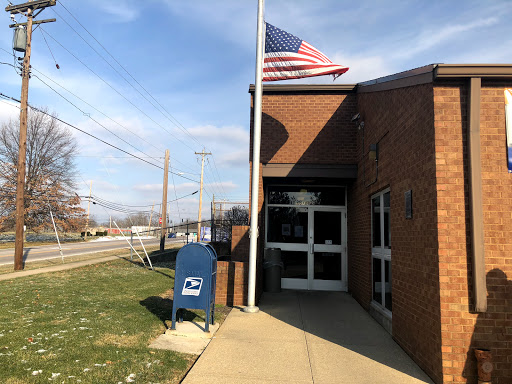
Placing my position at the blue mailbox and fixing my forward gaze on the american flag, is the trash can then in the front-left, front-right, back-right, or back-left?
front-left

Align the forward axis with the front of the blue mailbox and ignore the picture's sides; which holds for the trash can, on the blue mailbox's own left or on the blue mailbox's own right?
on the blue mailbox's own left

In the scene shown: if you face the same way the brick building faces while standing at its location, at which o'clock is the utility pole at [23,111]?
The utility pole is roughly at 4 o'clock from the brick building.

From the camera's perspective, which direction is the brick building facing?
toward the camera
